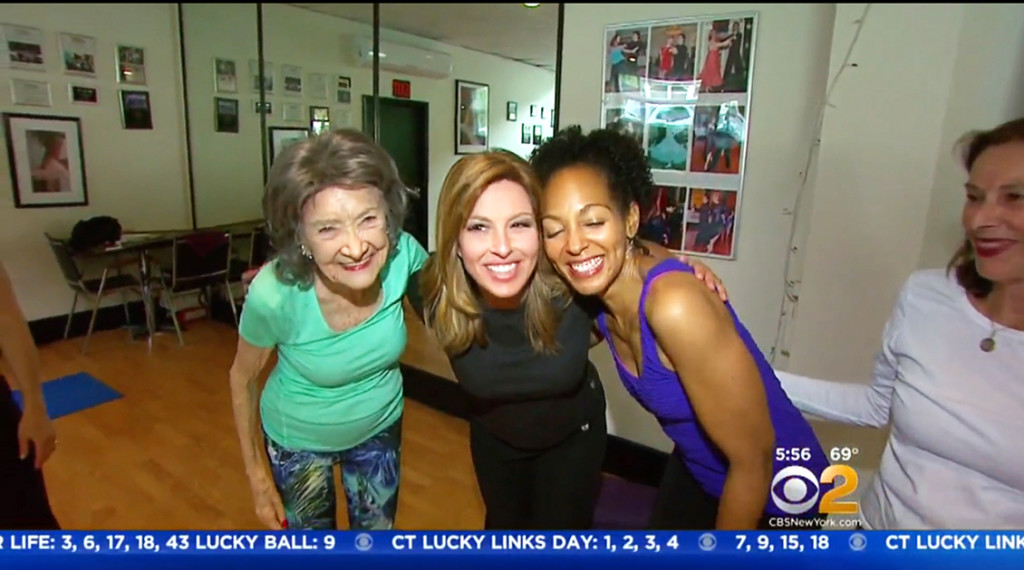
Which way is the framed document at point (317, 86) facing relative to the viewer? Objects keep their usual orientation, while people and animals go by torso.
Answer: toward the camera

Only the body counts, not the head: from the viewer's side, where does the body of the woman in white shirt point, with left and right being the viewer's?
facing the viewer and to the left of the viewer

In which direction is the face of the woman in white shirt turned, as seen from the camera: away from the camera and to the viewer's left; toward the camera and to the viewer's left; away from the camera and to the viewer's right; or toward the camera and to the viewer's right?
toward the camera and to the viewer's left

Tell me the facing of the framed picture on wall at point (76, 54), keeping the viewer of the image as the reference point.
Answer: facing the viewer and to the right of the viewer

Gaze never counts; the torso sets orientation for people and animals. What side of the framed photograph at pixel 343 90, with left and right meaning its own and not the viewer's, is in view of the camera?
front
